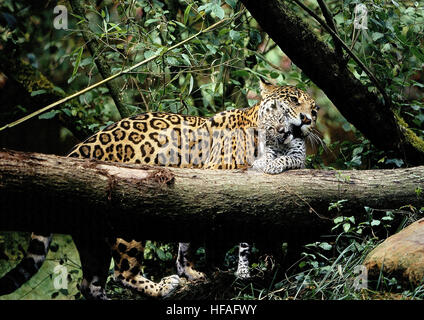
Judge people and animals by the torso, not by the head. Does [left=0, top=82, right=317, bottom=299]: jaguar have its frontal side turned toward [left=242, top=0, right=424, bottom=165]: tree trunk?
yes

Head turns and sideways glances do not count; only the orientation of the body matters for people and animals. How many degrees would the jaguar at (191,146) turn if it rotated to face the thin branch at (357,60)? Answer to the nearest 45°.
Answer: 0° — it already faces it

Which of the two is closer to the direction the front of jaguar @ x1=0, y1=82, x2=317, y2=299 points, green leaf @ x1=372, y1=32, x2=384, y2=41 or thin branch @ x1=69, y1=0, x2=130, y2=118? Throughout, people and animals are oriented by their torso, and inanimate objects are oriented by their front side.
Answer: the green leaf

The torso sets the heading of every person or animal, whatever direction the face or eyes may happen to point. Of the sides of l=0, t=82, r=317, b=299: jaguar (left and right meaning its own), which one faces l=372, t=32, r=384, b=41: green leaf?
front

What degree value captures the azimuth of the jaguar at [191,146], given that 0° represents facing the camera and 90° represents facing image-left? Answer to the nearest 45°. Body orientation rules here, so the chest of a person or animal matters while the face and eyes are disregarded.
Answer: approximately 270°

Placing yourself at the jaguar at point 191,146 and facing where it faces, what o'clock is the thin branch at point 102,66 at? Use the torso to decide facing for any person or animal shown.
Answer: The thin branch is roughly at 8 o'clock from the jaguar.
